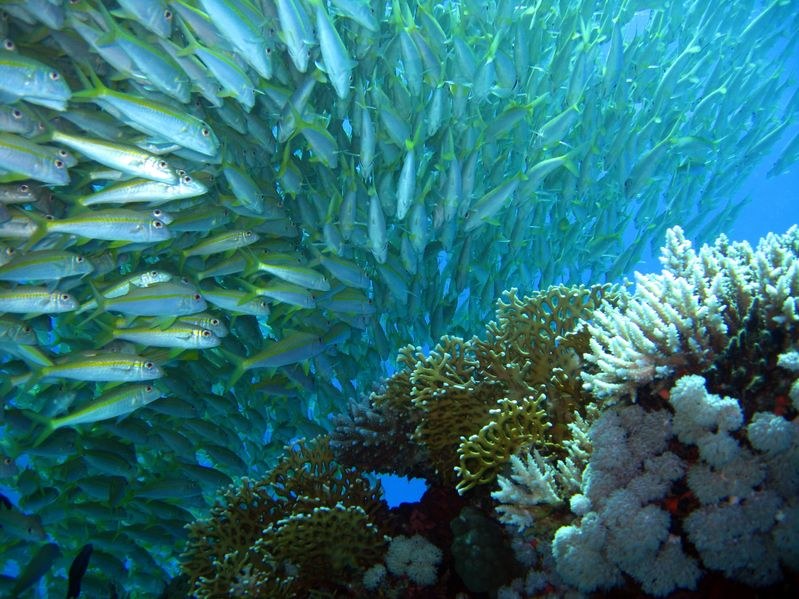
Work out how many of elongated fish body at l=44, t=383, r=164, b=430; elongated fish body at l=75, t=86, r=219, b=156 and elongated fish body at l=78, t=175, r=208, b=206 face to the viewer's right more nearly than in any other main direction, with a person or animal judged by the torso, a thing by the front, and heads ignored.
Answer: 3

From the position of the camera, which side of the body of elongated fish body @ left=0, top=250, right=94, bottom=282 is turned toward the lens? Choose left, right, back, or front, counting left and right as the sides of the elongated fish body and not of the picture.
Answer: right

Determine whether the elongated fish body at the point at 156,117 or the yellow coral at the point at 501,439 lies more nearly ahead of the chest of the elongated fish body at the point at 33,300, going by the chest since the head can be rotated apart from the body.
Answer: the yellow coral

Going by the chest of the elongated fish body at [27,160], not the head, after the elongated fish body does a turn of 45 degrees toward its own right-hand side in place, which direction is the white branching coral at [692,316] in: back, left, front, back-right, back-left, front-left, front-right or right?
front

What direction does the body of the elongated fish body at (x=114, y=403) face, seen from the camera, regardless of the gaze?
to the viewer's right

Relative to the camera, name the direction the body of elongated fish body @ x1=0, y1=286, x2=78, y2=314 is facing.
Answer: to the viewer's right

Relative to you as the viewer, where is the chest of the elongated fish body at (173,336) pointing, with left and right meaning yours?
facing to the right of the viewer

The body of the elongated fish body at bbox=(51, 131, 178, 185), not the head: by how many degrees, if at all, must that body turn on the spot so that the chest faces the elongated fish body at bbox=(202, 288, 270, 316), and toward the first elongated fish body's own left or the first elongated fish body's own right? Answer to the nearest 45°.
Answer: approximately 45° to the first elongated fish body's own left

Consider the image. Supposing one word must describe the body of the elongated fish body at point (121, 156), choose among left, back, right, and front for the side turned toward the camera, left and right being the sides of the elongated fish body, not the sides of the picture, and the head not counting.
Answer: right

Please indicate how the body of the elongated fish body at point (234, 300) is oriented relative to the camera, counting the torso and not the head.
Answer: to the viewer's right

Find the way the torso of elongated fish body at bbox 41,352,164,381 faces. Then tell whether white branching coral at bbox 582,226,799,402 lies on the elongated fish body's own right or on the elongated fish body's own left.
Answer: on the elongated fish body's own right

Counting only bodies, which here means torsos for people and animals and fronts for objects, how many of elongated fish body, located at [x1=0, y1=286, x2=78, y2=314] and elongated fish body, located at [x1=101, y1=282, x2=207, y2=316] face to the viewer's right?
2
